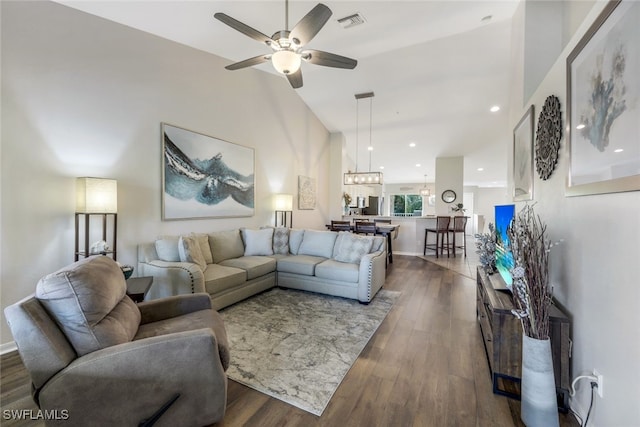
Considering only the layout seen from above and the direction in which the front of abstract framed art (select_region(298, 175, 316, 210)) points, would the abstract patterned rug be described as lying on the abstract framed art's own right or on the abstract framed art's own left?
on the abstract framed art's own right

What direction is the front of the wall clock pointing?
toward the camera

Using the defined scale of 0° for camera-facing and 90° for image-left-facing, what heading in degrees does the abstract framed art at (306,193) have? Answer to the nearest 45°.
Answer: approximately 315°

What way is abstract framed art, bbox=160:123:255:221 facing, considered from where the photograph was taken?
facing the viewer and to the right of the viewer

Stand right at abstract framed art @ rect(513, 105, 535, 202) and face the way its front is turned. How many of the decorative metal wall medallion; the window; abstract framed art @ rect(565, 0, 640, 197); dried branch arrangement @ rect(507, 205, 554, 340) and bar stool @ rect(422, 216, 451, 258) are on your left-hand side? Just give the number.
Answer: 3

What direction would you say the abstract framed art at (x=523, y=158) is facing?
to the viewer's left

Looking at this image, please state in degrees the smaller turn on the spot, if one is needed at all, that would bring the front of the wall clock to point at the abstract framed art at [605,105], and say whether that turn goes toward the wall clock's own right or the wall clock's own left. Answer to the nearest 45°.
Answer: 0° — it already faces it

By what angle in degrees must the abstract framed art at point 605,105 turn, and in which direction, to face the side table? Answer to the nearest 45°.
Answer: approximately 45° to its left

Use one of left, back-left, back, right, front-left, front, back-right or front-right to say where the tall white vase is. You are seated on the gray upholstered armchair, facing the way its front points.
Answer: front-right

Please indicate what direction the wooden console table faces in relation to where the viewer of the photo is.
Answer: facing to the left of the viewer

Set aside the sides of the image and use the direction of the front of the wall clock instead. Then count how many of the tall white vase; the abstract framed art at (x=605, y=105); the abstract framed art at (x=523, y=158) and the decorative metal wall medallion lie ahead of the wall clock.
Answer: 4

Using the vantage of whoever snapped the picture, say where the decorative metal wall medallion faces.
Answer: facing to the left of the viewer

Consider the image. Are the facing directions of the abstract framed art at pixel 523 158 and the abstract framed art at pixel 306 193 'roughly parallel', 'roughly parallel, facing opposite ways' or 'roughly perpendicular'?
roughly parallel, facing opposite ways

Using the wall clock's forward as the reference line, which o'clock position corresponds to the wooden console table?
The wooden console table is roughly at 12 o'clock from the wall clock.

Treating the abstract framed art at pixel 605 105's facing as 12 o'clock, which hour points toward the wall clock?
The wall clock is roughly at 2 o'clock from the abstract framed art.

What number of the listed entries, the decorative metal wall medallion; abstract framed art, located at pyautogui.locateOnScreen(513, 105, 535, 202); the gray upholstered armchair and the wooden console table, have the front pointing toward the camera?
0
